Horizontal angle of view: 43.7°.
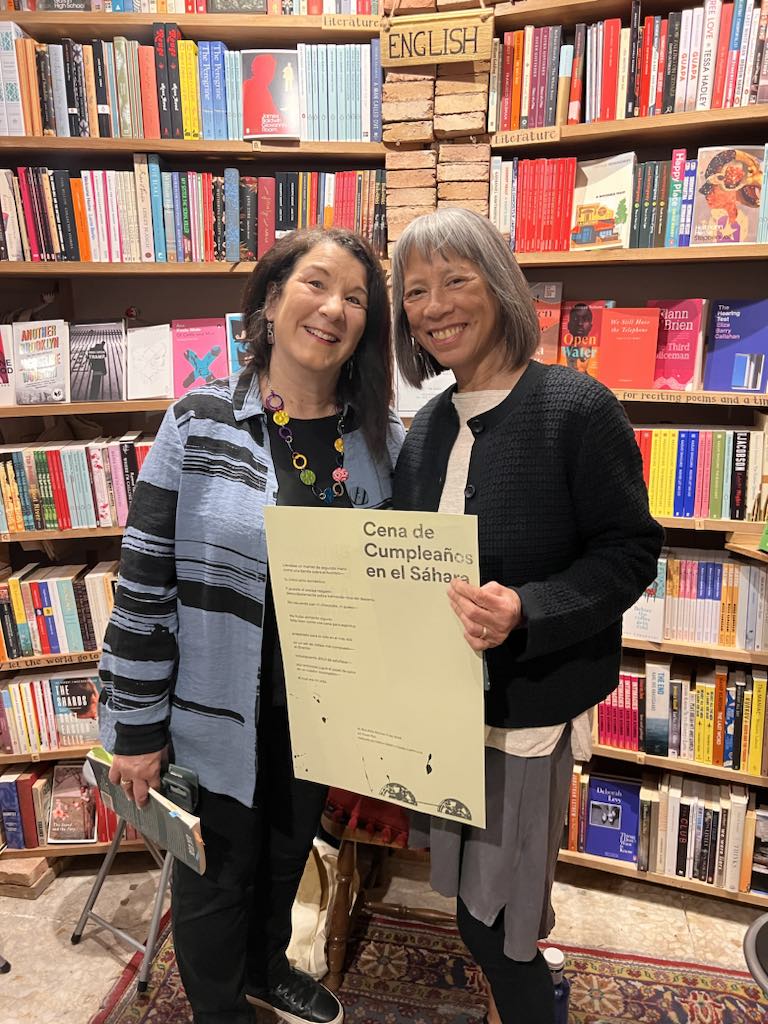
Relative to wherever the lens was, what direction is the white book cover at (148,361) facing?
facing the viewer

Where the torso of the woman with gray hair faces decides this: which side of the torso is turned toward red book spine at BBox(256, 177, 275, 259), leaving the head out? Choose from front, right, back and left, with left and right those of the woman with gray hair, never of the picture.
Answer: right

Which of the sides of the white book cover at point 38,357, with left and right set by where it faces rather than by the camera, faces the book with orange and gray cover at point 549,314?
left

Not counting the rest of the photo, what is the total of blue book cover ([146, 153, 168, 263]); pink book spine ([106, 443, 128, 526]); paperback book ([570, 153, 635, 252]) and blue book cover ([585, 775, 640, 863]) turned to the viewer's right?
2

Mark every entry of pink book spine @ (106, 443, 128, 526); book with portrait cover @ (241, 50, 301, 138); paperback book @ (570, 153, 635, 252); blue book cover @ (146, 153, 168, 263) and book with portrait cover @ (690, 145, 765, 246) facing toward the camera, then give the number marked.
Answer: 3

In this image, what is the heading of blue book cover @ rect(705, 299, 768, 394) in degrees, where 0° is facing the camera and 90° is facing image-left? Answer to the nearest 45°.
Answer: approximately 0°

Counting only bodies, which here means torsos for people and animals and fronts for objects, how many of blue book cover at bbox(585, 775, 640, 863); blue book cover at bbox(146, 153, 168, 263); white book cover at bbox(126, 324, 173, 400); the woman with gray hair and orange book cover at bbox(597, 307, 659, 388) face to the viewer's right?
1

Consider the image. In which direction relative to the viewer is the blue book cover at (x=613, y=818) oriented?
toward the camera

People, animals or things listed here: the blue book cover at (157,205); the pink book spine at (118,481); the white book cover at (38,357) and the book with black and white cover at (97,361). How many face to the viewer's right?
2
